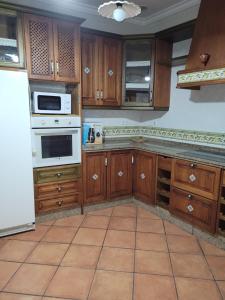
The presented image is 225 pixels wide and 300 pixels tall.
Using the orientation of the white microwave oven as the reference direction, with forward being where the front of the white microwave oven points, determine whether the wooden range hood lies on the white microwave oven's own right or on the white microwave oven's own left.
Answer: on the white microwave oven's own left

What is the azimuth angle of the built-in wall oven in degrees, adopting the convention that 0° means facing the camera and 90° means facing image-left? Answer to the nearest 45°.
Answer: approximately 0°

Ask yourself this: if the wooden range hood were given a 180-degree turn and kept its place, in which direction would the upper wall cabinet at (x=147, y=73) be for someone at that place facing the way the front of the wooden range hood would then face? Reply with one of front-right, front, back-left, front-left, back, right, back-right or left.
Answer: left

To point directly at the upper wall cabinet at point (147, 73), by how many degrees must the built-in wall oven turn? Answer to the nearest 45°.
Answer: approximately 90° to its left

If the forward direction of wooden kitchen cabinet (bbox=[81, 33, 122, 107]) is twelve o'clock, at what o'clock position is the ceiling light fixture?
The ceiling light fixture is roughly at 12 o'clock from the wooden kitchen cabinet.

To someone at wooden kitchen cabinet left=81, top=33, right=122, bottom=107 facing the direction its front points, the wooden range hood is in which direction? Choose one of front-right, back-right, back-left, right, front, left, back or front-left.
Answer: front-left

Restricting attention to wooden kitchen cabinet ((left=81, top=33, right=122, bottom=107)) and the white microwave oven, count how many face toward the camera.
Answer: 2

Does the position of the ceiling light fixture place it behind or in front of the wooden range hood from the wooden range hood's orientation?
in front

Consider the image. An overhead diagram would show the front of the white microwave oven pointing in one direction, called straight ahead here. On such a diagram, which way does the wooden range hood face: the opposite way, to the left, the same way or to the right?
to the right

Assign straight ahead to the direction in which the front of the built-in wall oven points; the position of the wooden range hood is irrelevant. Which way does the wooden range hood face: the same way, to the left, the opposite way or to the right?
to the right

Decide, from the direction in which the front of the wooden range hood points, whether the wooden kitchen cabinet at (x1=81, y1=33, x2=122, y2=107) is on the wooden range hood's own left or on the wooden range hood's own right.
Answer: on the wooden range hood's own right

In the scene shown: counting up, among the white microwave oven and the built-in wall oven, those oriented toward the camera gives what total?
2

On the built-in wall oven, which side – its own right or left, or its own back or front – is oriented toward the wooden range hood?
left
